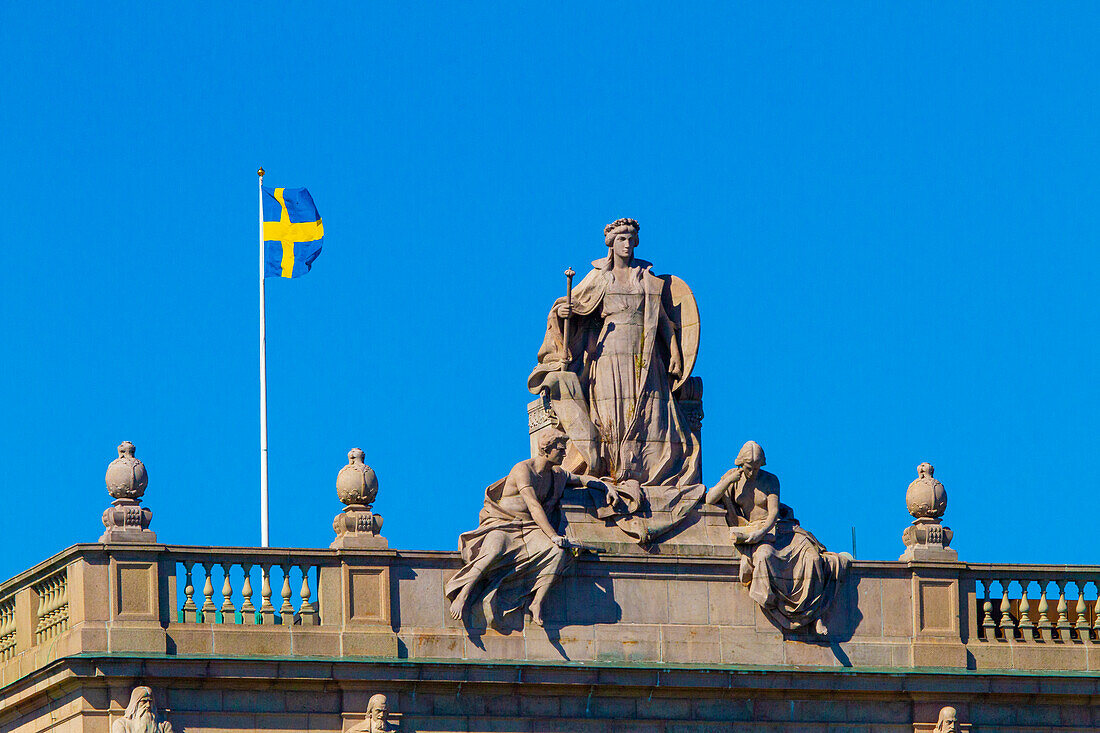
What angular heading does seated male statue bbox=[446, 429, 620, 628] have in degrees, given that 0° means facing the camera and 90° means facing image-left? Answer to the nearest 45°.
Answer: approximately 315°
